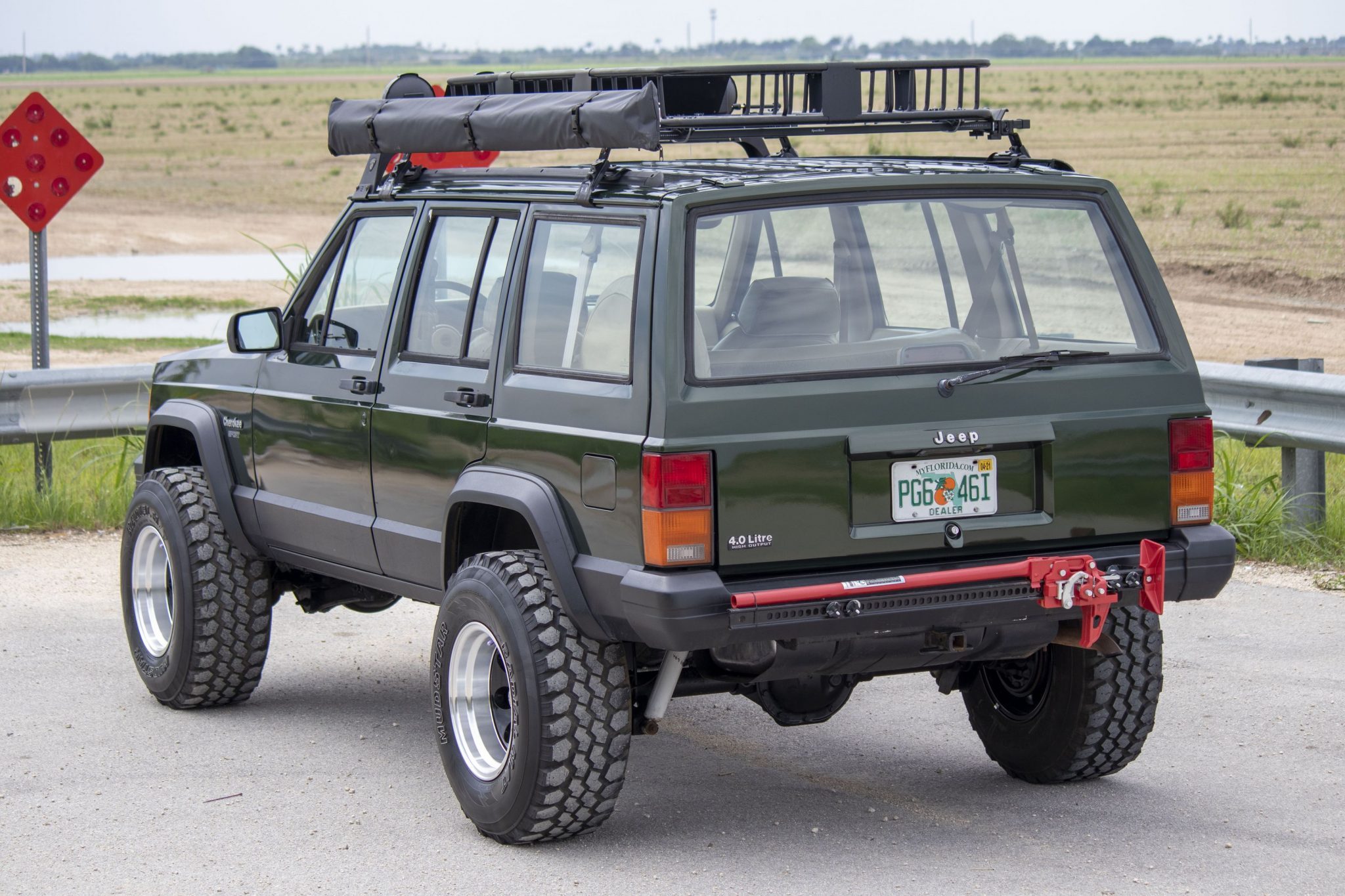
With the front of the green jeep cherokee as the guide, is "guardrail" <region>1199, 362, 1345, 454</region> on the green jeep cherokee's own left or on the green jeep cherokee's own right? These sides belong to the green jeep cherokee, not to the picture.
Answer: on the green jeep cherokee's own right

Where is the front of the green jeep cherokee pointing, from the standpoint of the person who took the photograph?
facing away from the viewer and to the left of the viewer

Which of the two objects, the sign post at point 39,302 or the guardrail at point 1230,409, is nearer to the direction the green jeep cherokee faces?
the sign post

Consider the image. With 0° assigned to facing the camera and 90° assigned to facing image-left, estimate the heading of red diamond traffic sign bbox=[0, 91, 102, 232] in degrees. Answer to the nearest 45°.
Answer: approximately 0°

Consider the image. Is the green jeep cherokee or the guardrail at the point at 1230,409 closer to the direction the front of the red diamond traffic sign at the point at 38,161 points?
the green jeep cherokee

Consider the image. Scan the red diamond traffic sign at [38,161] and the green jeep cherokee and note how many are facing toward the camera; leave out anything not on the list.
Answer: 1
